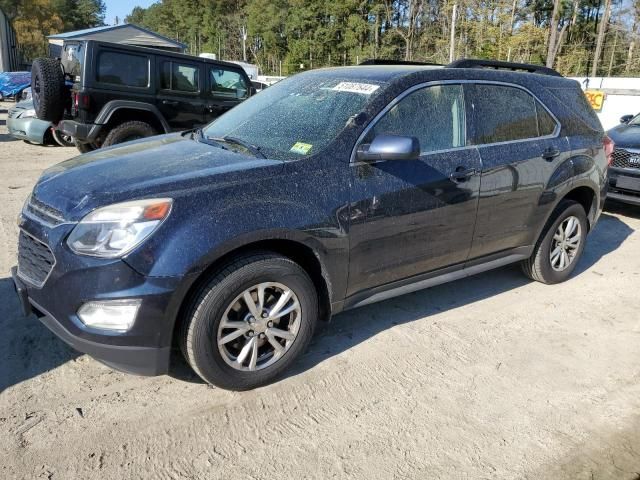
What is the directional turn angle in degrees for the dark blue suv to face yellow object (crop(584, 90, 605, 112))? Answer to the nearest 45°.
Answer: approximately 180°

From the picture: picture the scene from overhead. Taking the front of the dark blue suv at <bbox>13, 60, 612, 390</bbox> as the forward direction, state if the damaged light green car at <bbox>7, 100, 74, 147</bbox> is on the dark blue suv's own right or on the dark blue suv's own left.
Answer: on the dark blue suv's own right

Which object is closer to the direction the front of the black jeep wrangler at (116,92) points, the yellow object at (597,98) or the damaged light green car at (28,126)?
the yellow object

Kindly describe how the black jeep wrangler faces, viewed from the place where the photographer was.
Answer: facing away from the viewer and to the right of the viewer

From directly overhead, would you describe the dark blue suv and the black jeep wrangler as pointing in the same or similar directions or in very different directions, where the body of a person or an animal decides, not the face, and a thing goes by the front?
very different directions

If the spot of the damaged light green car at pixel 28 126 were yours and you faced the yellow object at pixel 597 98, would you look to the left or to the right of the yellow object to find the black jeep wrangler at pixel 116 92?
right

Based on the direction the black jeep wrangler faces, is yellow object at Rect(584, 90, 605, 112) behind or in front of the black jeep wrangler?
in front

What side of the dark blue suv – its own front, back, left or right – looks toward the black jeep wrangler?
right

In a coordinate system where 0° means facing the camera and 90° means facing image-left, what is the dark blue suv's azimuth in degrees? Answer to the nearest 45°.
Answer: approximately 45°

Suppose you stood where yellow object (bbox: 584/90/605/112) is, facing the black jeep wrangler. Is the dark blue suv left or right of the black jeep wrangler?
left
